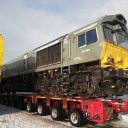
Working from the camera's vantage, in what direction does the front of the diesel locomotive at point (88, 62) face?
facing the viewer and to the right of the viewer
